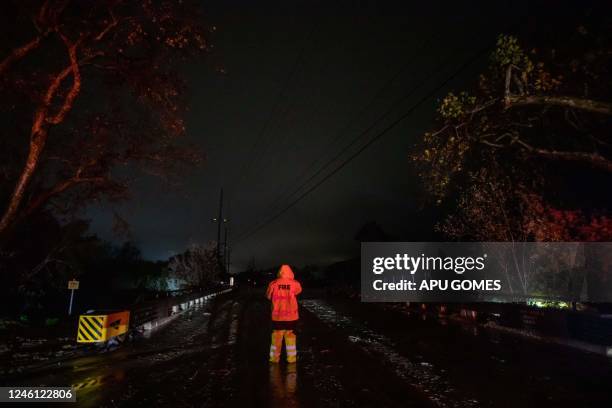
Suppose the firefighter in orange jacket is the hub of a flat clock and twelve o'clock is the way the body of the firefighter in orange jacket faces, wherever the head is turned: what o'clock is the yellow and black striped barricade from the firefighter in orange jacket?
The yellow and black striped barricade is roughly at 10 o'clock from the firefighter in orange jacket.

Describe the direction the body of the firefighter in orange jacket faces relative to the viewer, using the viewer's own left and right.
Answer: facing away from the viewer
